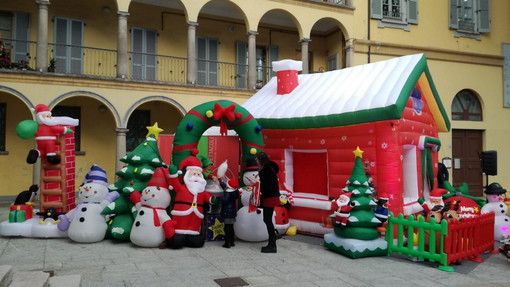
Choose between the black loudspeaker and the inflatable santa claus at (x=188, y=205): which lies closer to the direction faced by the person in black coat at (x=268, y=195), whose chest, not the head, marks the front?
the inflatable santa claus

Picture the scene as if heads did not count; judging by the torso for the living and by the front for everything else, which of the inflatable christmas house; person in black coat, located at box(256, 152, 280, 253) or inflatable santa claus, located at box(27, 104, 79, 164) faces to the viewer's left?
the person in black coat

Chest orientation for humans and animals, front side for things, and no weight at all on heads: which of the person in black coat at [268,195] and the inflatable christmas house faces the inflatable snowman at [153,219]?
the person in black coat

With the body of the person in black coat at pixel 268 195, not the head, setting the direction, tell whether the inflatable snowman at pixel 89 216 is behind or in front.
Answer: in front

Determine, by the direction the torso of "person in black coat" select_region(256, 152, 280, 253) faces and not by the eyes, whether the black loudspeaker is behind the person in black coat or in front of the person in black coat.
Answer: behind

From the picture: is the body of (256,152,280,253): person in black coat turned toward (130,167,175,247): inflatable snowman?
yes

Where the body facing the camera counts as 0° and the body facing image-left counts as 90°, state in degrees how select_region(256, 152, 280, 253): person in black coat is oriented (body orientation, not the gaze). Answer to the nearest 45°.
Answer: approximately 90°

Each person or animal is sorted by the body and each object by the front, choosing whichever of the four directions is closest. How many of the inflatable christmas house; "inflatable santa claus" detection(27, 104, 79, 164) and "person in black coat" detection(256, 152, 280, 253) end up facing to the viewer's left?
1

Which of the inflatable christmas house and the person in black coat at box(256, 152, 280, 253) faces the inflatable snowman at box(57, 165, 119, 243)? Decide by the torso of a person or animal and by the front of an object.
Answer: the person in black coat

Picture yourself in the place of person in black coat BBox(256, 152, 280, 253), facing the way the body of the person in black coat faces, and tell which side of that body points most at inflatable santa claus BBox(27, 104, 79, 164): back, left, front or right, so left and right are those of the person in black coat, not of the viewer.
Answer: front
